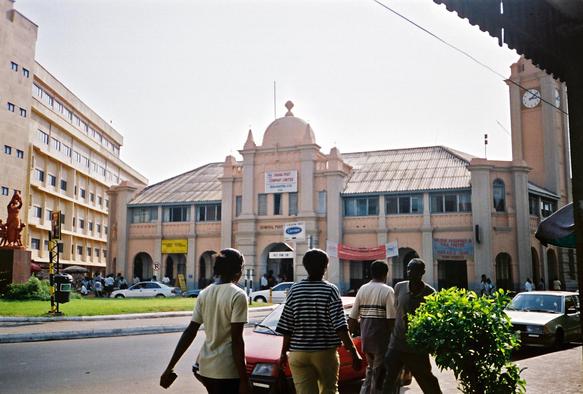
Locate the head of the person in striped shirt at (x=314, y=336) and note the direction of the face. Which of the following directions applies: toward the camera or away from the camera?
away from the camera

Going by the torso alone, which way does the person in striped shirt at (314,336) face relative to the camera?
away from the camera

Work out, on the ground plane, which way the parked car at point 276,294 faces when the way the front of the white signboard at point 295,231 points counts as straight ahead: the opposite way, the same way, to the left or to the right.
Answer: to the right

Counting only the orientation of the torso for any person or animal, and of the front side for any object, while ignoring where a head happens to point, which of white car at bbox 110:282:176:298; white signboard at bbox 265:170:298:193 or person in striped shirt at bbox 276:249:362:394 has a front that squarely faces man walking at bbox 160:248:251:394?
the white signboard

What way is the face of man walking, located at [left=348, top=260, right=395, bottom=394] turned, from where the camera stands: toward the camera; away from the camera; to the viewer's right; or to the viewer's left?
away from the camera

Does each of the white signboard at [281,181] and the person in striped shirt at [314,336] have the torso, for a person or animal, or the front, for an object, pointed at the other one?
yes

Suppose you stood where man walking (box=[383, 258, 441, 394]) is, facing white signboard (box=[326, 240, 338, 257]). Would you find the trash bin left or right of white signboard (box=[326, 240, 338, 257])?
left

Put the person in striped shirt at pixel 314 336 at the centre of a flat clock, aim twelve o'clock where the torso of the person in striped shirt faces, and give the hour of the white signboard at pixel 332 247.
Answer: The white signboard is roughly at 12 o'clock from the person in striped shirt.

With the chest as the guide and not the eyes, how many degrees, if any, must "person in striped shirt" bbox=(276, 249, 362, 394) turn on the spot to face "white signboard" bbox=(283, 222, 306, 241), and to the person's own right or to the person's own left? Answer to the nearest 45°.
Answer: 0° — they already face it

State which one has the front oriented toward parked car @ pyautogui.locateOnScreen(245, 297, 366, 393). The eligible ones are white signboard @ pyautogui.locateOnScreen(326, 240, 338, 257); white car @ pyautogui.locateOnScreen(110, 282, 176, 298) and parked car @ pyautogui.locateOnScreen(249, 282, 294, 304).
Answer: the white signboard

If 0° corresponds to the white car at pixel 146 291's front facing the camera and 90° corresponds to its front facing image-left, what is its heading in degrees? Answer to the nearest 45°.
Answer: approximately 90°

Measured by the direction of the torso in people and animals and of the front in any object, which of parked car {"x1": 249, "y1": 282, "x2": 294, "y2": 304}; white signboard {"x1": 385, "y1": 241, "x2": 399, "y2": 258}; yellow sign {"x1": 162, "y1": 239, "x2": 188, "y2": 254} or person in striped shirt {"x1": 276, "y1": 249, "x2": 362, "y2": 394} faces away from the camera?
the person in striped shirt

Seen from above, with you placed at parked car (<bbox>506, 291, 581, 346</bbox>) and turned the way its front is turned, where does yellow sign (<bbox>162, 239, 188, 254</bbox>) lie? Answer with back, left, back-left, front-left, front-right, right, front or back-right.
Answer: right

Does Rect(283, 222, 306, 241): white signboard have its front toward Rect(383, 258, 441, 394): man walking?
yes
